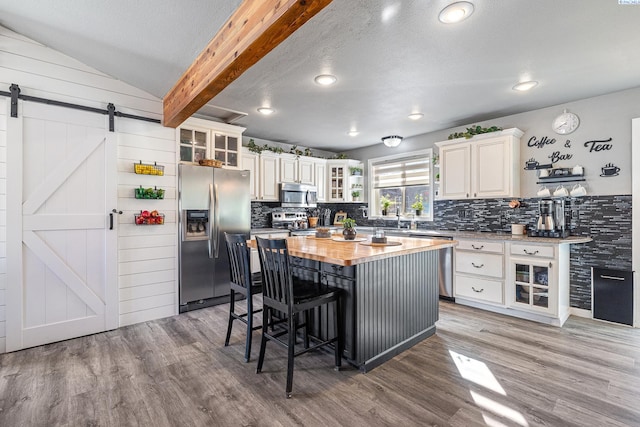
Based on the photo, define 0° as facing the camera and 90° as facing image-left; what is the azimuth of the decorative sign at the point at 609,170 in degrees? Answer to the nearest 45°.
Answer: approximately 0°

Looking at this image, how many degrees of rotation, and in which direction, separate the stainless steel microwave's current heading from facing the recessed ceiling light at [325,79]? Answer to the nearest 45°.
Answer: approximately 45° to its right

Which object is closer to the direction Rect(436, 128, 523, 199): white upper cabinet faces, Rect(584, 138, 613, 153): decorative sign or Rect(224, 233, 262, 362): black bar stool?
the black bar stool

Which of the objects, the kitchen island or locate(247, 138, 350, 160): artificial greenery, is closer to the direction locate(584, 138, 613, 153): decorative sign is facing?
the kitchen island

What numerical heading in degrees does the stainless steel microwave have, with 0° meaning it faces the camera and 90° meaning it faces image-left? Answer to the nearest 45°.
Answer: approximately 315°

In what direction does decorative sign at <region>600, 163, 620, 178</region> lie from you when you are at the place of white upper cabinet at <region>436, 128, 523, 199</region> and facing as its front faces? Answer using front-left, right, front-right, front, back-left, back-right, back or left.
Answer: back-left

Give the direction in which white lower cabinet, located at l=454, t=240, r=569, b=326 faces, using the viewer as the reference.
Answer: facing the viewer and to the left of the viewer

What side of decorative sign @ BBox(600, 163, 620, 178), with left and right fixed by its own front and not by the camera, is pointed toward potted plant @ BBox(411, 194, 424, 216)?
right

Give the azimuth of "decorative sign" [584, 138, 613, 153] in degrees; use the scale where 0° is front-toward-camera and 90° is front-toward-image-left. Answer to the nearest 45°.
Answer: approximately 0°

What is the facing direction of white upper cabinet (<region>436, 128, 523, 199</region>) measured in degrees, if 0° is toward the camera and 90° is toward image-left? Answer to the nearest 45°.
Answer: approximately 45°

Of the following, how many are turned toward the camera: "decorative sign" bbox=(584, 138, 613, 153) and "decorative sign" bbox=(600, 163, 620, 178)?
2
